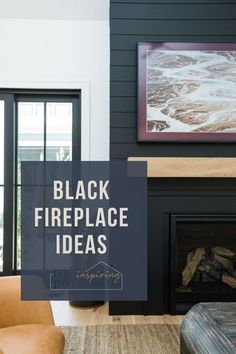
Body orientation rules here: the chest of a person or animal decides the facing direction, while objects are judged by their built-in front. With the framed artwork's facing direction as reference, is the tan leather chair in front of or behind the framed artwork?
in front

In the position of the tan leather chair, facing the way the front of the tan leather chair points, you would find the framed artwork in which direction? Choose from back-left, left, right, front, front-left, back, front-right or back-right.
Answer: left

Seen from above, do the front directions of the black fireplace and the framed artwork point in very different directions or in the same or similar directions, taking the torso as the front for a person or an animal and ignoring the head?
same or similar directions

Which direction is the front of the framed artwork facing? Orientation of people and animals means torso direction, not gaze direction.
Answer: toward the camera

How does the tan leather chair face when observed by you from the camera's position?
facing the viewer and to the right of the viewer

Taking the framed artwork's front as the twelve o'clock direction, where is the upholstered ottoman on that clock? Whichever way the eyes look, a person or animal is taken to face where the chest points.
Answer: The upholstered ottoman is roughly at 12 o'clock from the framed artwork.

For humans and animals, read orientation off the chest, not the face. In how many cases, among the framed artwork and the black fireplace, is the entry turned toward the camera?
2

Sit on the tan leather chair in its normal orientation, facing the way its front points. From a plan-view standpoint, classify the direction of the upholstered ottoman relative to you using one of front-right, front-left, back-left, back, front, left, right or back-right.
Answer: front

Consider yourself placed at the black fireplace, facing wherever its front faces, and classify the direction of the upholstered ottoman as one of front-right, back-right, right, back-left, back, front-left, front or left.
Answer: front

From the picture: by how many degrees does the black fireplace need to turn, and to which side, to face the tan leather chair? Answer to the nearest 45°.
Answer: approximately 45° to its right

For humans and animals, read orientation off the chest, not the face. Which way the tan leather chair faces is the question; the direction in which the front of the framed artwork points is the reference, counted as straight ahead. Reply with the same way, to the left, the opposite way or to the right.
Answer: to the left
